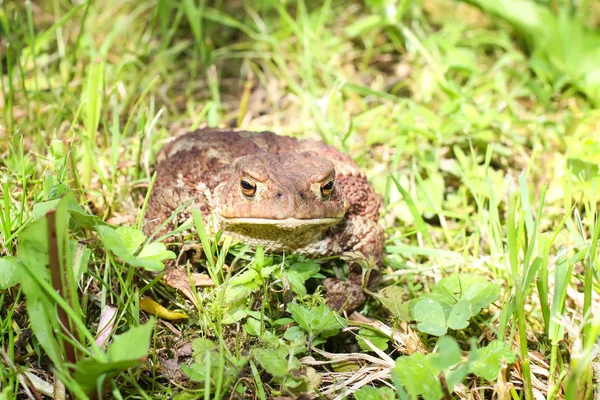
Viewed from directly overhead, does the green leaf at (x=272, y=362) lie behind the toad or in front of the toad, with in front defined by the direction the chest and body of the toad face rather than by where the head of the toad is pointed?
in front

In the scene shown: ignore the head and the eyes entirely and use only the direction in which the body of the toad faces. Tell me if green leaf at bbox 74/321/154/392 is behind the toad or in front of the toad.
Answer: in front

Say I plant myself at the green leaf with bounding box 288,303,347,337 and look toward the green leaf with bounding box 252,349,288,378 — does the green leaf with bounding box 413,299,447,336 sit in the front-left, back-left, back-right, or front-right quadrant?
back-left

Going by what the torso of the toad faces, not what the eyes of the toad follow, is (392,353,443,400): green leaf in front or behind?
in front

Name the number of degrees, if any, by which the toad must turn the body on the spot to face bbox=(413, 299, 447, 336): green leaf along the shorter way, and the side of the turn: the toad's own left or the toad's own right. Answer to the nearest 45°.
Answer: approximately 45° to the toad's own left

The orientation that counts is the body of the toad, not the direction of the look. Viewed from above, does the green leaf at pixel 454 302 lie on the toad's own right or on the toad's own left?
on the toad's own left

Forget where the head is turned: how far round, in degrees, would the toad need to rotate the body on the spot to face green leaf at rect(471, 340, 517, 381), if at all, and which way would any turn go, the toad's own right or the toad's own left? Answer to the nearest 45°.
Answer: approximately 45° to the toad's own left

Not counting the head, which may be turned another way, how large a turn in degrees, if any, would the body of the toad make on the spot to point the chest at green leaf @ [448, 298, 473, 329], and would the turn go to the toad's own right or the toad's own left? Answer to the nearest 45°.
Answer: approximately 45° to the toad's own left

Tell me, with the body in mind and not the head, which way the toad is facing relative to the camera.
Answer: toward the camera
